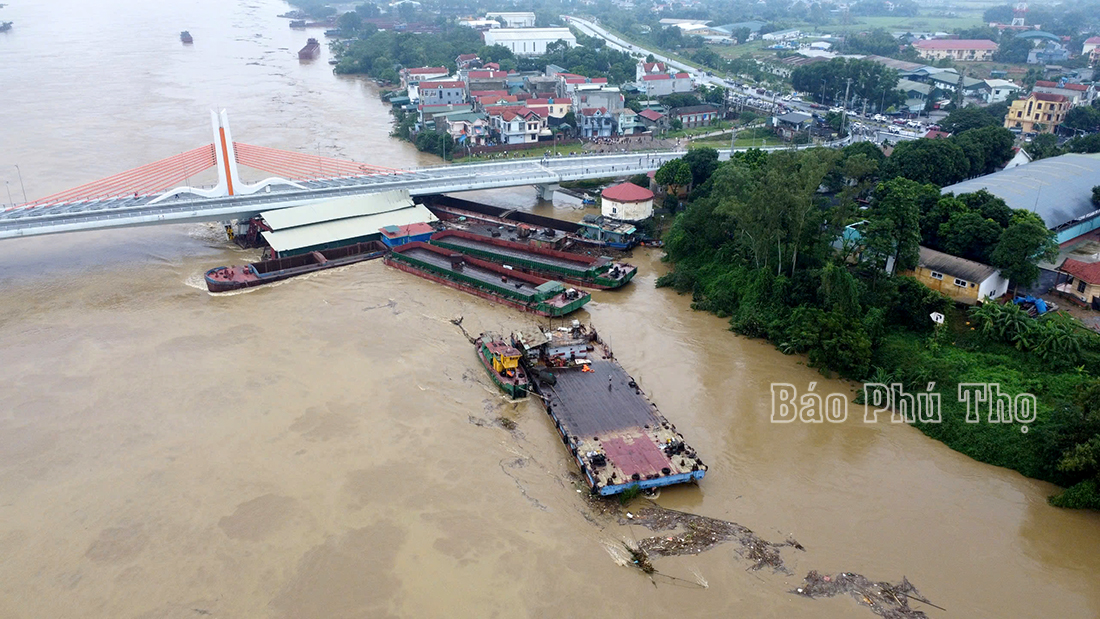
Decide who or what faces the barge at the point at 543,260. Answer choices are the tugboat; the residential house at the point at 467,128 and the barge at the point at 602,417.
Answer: the residential house

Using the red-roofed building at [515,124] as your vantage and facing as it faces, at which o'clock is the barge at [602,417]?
The barge is roughly at 12 o'clock from the red-roofed building.

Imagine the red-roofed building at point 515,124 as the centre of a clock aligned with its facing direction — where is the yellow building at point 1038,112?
The yellow building is roughly at 9 o'clock from the red-roofed building.

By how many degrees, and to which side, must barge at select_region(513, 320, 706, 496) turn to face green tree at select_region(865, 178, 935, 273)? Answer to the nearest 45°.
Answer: approximately 90° to its left
